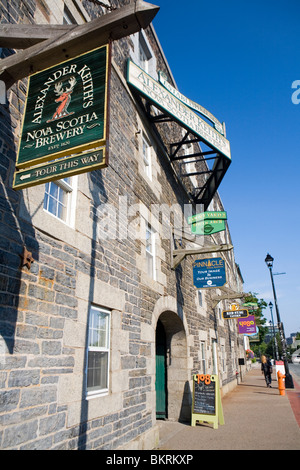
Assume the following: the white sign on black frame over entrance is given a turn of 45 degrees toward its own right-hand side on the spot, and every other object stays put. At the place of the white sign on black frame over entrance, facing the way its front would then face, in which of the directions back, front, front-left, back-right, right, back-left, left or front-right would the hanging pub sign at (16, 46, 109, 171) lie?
front

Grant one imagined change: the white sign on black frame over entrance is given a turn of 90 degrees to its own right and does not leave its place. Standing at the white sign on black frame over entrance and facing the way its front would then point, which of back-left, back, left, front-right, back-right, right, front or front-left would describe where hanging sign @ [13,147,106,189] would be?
front-left

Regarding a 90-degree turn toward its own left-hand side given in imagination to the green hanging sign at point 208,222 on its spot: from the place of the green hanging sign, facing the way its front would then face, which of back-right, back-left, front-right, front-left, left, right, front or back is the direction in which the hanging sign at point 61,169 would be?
right

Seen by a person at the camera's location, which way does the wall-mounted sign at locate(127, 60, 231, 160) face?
facing the viewer and to the right of the viewer

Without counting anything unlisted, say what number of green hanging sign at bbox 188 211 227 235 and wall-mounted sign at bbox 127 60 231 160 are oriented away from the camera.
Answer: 0

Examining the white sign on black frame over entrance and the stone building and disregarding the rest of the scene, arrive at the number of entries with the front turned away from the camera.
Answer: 0

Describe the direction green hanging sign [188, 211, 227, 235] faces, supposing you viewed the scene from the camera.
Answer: facing the viewer
